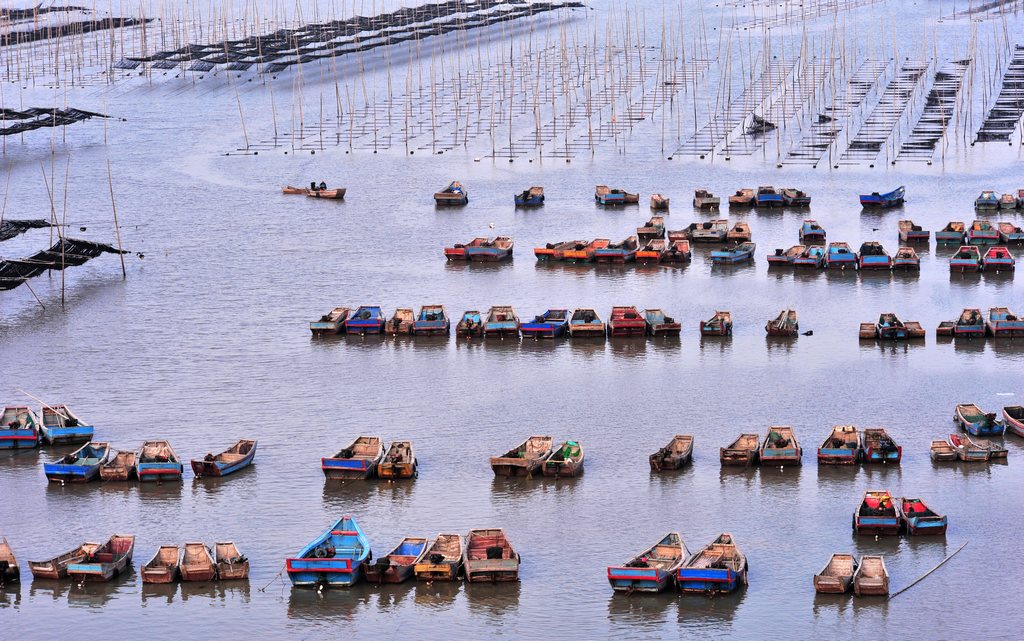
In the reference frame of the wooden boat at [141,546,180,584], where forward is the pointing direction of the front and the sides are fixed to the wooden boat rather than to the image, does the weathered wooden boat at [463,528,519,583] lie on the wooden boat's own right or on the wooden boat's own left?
on the wooden boat's own right

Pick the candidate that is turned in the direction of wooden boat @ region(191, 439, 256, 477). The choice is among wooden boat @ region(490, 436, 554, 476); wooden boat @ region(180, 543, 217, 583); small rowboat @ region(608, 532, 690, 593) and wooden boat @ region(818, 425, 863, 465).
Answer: wooden boat @ region(180, 543, 217, 583)

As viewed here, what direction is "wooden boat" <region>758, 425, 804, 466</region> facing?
away from the camera

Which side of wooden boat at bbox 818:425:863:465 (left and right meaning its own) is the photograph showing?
back

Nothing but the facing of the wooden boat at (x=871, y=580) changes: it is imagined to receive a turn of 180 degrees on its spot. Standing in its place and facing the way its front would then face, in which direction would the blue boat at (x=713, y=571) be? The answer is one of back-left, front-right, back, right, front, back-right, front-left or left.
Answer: right

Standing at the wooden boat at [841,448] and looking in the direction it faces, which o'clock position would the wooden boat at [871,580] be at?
the wooden boat at [871,580] is roughly at 6 o'clock from the wooden boat at [841,448].

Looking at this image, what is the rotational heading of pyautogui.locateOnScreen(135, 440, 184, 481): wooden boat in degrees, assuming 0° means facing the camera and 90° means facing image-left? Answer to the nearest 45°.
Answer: approximately 180°

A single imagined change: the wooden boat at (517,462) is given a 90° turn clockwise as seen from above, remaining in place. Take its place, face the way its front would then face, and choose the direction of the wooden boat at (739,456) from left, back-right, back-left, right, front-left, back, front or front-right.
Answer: front-left

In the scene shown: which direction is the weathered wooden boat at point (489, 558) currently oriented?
away from the camera

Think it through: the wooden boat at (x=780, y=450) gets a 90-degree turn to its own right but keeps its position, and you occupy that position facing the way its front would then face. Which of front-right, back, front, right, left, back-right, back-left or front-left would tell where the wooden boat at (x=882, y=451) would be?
front

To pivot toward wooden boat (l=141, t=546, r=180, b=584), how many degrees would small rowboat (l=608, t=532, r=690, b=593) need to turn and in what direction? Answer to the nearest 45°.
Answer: approximately 135° to its left

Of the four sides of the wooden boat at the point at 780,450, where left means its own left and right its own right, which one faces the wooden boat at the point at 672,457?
left

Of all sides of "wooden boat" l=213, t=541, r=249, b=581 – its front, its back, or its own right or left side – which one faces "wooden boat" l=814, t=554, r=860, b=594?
right

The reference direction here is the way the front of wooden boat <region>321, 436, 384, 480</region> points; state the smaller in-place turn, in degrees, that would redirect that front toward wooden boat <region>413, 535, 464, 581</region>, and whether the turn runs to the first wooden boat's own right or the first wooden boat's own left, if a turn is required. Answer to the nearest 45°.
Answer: approximately 135° to the first wooden boat's own right

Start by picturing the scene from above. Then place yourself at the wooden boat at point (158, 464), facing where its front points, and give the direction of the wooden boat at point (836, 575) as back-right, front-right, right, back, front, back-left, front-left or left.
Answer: back-right

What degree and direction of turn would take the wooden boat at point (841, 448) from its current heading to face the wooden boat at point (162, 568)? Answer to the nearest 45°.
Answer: approximately 135° to its left
